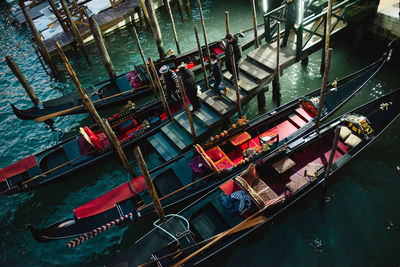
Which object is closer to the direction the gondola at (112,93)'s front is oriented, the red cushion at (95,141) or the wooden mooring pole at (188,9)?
the wooden mooring pole

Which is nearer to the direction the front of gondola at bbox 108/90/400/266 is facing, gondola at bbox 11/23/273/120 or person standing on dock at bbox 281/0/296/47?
the person standing on dock

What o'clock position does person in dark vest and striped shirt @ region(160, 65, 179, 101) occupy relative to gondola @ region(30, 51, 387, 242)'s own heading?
The person in dark vest and striped shirt is roughly at 10 o'clock from the gondola.

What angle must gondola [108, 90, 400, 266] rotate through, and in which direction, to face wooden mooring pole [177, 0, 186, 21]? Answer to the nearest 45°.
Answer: approximately 45° to its left

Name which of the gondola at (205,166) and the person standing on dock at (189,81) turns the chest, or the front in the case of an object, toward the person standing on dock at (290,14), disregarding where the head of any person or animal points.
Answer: the gondola

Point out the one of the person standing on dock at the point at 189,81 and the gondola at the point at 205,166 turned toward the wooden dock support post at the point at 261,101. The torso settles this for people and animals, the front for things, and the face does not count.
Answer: the gondola

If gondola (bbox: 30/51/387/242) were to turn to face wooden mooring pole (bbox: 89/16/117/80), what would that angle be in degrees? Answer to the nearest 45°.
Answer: approximately 90° to its left

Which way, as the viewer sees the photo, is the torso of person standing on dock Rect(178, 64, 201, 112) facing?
to the viewer's left

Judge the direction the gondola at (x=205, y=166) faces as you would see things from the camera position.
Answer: facing away from the viewer and to the right of the viewer

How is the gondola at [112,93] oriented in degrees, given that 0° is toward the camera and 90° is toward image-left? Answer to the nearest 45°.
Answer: approximately 225°

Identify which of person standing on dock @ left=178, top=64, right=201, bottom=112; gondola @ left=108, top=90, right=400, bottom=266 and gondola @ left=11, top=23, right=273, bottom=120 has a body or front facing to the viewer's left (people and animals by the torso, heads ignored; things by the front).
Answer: the person standing on dock

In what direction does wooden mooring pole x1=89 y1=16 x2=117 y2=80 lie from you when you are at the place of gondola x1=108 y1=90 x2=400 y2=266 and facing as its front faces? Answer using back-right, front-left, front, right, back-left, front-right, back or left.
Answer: left

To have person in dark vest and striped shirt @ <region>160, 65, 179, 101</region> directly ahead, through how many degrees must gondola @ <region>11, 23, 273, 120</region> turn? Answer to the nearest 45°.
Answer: approximately 90° to its right

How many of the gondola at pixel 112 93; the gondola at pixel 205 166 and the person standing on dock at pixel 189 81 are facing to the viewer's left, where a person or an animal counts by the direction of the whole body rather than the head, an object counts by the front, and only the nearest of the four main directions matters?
1

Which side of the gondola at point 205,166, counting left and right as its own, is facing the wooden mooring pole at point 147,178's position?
back

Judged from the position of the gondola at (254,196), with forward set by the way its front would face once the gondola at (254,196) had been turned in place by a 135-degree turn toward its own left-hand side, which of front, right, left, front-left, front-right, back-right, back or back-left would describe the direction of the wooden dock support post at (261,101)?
right

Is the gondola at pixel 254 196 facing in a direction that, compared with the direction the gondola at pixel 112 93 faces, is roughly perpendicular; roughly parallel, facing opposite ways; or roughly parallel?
roughly parallel
